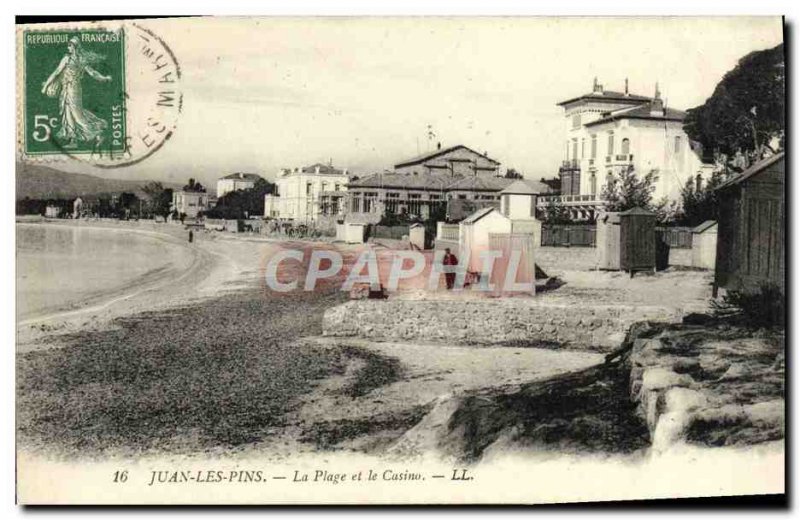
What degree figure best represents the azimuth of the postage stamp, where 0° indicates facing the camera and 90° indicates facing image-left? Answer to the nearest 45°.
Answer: approximately 0°

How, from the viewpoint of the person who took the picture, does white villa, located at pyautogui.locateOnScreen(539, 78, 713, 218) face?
facing the viewer and to the left of the viewer
